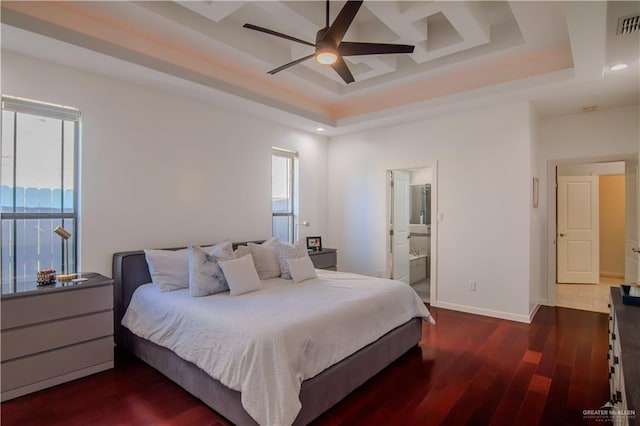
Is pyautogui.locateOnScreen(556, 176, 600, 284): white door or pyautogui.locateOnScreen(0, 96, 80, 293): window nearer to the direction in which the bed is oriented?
the white door

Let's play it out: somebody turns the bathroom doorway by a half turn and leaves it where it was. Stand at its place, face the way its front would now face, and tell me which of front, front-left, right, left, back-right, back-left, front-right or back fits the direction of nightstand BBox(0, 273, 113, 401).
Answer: back

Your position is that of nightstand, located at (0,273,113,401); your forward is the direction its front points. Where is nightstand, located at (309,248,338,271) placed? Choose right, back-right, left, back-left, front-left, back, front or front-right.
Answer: front-left

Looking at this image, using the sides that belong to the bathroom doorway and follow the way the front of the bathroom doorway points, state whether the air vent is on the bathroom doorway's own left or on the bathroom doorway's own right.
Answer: on the bathroom doorway's own left

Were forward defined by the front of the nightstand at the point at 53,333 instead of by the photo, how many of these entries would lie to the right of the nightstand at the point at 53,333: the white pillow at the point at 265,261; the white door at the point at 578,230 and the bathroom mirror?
0

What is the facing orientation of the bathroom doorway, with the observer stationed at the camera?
facing the viewer and to the left of the viewer

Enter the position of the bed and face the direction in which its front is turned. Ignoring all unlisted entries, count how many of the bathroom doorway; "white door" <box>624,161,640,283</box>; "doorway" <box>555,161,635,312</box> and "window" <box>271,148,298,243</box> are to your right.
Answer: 0

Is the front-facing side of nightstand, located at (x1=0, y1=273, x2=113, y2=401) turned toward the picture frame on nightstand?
no

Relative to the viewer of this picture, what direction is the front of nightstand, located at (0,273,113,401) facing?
facing the viewer and to the right of the viewer

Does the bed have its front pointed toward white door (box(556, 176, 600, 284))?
no

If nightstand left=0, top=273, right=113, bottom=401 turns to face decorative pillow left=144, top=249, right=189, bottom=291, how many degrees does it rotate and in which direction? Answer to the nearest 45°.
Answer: approximately 45° to its left

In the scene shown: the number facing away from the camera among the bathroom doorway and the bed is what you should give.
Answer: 0

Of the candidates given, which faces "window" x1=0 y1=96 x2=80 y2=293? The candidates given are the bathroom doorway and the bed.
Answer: the bathroom doorway

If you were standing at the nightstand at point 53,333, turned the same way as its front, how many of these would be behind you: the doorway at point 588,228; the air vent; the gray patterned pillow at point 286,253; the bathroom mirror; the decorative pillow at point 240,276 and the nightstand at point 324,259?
0

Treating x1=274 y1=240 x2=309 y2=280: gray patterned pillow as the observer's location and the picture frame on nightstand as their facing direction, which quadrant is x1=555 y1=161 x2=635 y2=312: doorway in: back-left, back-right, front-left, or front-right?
front-right

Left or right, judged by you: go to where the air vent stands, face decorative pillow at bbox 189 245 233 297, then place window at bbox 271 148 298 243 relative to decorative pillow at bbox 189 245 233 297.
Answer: right
